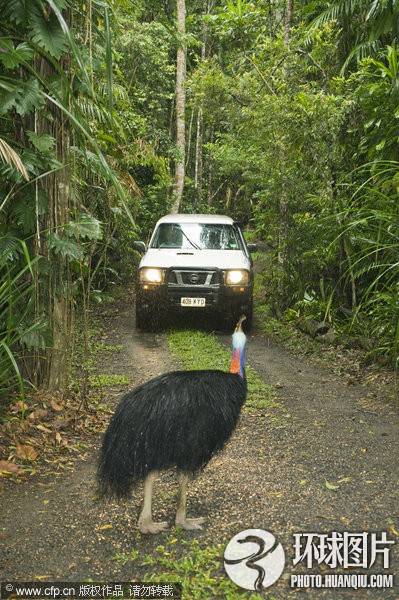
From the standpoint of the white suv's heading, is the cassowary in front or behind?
in front

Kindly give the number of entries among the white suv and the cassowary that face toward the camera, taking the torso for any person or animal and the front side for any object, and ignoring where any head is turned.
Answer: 1

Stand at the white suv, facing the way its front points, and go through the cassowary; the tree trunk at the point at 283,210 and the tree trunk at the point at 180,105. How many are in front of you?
1

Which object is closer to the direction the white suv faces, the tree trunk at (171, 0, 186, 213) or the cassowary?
the cassowary

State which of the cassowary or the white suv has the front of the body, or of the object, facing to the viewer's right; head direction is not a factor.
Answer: the cassowary

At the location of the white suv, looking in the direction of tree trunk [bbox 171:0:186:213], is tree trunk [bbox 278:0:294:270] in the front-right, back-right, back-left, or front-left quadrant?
front-right

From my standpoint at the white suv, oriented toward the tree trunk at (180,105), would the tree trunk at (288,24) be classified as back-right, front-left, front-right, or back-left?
front-right

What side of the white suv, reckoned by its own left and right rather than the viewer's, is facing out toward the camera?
front

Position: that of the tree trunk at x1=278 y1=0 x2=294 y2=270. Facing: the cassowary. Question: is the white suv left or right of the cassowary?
right
